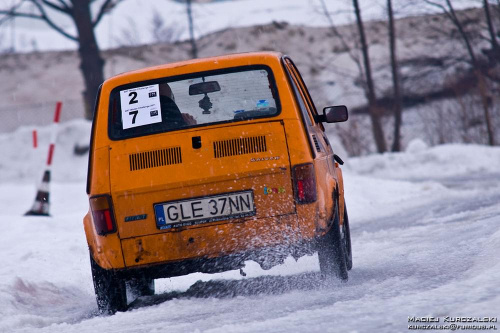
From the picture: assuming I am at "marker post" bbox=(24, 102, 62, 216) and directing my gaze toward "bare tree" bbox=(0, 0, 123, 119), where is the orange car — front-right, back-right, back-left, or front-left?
back-right

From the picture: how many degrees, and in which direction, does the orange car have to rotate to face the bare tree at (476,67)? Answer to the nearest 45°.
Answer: approximately 45° to its right

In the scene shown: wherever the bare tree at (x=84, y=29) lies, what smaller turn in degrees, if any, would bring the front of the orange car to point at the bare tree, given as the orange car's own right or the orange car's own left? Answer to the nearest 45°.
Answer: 0° — it already faces it

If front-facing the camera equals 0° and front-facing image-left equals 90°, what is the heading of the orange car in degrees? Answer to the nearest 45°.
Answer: approximately 180°

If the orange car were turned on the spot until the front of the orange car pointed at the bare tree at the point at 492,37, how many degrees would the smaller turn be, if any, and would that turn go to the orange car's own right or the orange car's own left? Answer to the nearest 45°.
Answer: approximately 45° to the orange car's own right

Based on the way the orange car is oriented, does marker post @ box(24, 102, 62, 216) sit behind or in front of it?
in front

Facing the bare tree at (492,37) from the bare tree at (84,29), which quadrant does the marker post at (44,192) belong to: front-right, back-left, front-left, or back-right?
back-right
